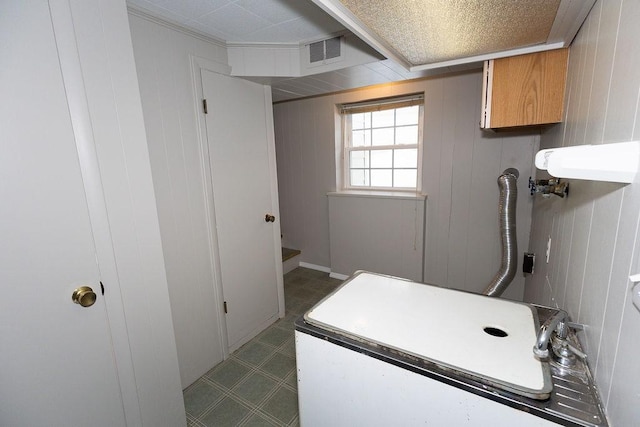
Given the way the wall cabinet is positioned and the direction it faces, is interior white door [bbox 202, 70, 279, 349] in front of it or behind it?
in front

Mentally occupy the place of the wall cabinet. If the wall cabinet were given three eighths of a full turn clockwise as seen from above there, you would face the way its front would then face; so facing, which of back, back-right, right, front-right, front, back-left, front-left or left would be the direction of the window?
left

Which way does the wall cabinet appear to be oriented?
to the viewer's left

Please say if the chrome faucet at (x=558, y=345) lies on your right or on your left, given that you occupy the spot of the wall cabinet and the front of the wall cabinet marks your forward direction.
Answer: on your left

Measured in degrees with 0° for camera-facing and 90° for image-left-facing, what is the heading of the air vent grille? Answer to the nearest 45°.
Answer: approximately 45°

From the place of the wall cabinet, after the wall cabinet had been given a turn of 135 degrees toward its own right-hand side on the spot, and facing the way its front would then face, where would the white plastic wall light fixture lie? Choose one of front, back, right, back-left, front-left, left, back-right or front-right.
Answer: back-right

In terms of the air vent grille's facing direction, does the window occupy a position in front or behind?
behind

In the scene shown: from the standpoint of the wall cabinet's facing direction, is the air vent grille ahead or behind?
ahead

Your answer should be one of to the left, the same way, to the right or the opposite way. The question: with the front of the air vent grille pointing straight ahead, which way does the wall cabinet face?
to the right

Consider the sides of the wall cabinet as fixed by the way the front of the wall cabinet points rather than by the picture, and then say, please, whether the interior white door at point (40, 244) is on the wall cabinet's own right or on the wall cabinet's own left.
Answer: on the wall cabinet's own left

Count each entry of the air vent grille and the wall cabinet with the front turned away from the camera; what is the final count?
0
